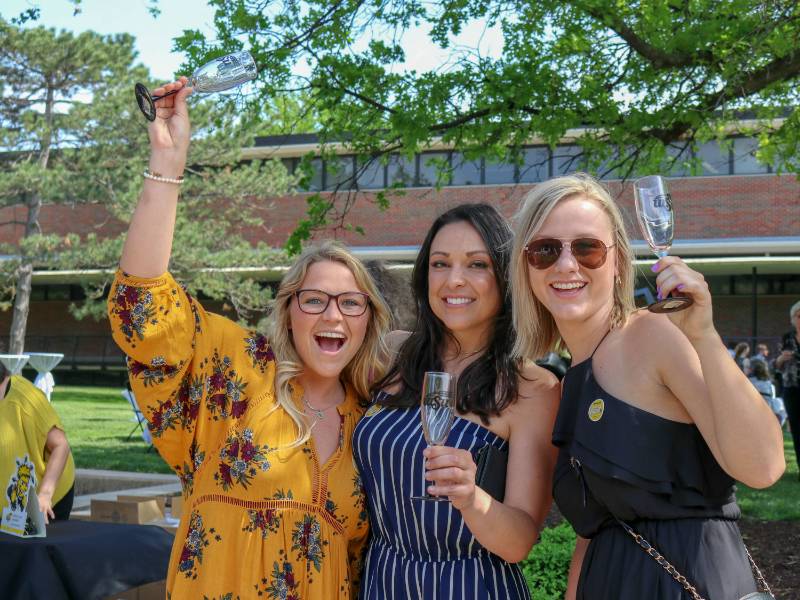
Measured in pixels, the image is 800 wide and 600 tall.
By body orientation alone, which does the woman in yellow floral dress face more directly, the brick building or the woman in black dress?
the woman in black dress

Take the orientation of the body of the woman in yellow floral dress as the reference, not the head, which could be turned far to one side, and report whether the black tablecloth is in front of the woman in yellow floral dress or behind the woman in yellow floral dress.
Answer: behind

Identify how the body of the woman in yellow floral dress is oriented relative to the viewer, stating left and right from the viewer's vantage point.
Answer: facing the viewer and to the right of the viewer

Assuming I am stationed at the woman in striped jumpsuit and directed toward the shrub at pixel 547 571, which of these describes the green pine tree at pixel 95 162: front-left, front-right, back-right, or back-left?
front-left

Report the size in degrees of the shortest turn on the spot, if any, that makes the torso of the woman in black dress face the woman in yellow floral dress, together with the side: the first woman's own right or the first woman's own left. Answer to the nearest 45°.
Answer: approximately 45° to the first woman's own right

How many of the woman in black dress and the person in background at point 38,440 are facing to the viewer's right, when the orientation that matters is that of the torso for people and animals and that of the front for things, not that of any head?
0

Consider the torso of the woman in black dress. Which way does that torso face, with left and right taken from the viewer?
facing the viewer and to the left of the viewer

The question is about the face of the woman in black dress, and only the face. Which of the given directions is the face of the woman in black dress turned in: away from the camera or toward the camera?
toward the camera

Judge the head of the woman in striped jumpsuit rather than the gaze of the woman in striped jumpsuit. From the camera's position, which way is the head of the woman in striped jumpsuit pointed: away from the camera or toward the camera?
toward the camera

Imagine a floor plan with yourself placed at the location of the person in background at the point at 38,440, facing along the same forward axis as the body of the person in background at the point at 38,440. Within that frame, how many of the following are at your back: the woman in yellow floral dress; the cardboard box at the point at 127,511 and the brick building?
2

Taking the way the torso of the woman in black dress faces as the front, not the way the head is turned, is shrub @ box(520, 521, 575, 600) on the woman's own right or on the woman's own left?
on the woman's own right

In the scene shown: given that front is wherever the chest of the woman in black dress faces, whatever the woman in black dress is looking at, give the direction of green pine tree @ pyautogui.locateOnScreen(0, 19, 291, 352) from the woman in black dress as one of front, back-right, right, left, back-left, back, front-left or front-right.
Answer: right
